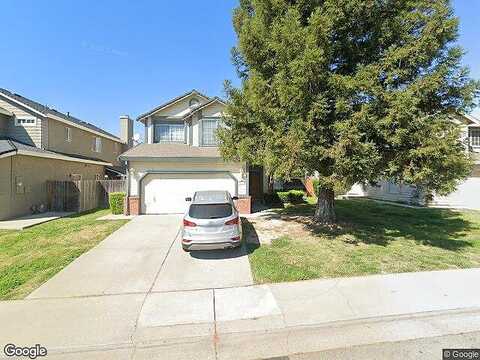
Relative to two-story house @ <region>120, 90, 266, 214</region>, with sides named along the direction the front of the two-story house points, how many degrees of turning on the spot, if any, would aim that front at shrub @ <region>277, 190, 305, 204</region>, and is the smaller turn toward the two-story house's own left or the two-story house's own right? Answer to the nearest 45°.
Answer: approximately 90° to the two-story house's own left

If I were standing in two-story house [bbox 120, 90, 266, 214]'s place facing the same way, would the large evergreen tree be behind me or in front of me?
in front

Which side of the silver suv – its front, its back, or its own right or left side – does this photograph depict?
back

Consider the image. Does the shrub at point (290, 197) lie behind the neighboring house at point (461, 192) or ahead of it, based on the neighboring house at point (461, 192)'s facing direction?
ahead

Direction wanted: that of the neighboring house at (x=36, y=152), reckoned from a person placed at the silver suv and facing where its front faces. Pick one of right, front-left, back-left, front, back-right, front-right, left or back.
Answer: front-left

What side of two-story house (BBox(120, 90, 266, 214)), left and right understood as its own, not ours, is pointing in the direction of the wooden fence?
right

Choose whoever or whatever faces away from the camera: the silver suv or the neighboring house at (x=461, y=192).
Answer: the silver suv

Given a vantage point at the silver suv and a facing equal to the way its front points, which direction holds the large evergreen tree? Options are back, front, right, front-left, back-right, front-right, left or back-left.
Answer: right
